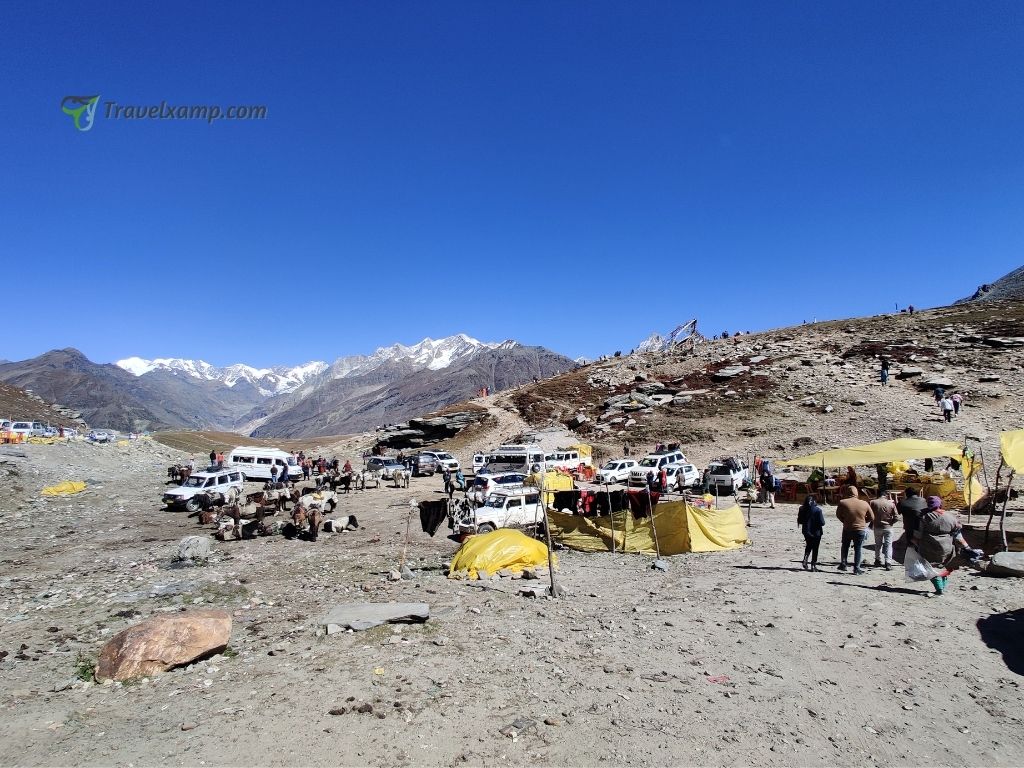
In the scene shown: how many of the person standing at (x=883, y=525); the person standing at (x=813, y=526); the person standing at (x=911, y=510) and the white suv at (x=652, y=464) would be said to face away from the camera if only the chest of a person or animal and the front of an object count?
3

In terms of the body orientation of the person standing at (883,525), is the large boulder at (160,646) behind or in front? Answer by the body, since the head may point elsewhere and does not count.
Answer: behind

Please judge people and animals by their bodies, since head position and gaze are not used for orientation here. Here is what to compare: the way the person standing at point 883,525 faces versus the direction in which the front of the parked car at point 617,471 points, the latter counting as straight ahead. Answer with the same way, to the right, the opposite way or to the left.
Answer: the opposite way

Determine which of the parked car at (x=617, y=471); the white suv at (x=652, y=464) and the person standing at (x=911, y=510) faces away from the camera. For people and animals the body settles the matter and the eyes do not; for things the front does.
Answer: the person standing

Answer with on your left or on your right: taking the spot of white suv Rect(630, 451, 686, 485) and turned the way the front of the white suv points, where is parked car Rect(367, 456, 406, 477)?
on your right

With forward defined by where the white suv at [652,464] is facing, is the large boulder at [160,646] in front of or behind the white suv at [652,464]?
in front

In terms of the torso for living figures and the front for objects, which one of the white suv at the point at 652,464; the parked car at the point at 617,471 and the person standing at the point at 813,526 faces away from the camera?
the person standing

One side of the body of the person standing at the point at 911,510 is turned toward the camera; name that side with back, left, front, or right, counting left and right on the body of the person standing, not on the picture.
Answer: back

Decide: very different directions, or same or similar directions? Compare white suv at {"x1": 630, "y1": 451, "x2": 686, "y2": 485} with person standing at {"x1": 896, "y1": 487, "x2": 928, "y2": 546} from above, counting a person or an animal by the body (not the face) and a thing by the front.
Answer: very different directions

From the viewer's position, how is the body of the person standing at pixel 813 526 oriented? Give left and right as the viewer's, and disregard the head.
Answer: facing away from the viewer

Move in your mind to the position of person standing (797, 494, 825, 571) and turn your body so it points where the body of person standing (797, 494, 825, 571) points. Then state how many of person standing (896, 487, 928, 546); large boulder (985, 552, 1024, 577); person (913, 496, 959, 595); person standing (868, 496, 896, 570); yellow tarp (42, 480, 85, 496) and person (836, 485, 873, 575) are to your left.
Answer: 1

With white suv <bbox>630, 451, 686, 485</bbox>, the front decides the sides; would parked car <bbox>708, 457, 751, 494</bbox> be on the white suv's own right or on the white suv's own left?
on the white suv's own left

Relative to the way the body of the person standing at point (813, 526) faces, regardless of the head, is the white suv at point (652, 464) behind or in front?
in front

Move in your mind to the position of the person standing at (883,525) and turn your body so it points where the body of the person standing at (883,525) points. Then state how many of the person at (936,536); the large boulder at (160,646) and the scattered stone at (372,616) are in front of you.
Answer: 0

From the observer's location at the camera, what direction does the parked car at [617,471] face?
facing the viewer and to the left of the viewer

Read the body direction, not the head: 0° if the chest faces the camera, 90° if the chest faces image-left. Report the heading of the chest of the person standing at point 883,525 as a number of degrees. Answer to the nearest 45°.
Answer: approximately 180°

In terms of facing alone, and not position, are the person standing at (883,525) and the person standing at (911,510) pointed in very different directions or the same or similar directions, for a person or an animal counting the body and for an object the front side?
same or similar directions

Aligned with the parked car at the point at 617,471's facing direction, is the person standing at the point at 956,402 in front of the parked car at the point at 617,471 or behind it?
behind

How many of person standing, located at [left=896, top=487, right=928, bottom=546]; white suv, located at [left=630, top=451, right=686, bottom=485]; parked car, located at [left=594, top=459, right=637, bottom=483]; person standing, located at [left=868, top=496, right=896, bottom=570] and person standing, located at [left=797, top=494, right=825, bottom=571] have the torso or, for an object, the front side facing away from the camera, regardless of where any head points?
3

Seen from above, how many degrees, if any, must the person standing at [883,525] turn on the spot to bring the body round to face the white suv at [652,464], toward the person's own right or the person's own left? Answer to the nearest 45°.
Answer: approximately 45° to the person's own left

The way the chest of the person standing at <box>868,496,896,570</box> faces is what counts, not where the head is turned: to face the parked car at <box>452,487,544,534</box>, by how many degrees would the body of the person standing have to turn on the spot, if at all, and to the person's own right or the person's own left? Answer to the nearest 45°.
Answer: approximately 90° to the person's own left
